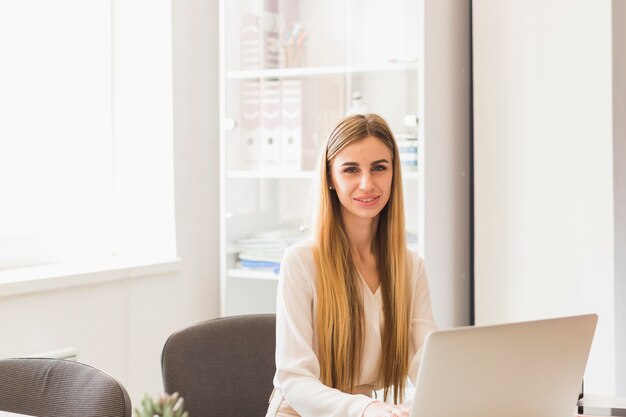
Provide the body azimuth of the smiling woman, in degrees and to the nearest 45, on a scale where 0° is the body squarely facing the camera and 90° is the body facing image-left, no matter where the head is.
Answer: approximately 315°

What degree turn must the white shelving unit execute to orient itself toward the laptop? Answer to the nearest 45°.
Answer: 0° — it already faces it

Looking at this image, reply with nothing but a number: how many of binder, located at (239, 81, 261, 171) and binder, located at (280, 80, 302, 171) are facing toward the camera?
2

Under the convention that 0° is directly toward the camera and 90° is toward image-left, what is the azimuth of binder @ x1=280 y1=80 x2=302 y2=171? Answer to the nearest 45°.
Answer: approximately 0°

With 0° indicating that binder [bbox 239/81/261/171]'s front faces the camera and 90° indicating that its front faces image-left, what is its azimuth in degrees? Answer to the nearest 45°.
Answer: approximately 0°
